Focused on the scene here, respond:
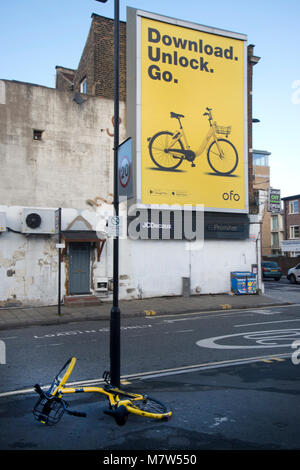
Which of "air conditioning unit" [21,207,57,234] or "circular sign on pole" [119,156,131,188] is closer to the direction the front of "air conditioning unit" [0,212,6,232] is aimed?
the circular sign on pole

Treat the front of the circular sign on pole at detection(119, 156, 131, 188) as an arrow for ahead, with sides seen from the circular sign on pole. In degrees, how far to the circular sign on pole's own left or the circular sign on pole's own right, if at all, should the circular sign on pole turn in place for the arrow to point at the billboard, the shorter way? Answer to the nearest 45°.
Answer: approximately 135° to the circular sign on pole's own right

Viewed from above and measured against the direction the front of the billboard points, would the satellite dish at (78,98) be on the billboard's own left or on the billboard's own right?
on the billboard's own right

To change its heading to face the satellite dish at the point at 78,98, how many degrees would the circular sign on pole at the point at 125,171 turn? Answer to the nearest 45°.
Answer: approximately 135° to its right

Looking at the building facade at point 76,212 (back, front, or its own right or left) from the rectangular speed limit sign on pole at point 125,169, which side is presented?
front

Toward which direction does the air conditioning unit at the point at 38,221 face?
toward the camera

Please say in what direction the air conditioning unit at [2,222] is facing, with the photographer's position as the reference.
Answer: facing the viewer

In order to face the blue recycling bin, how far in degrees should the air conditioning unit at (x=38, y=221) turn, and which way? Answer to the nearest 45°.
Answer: approximately 90° to its left

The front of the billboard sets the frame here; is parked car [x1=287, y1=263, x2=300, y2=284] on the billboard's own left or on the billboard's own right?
on the billboard's own left

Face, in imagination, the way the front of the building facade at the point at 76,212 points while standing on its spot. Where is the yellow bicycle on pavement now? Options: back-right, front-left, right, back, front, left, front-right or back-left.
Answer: front

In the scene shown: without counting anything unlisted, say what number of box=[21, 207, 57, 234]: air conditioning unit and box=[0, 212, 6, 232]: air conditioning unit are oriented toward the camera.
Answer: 2

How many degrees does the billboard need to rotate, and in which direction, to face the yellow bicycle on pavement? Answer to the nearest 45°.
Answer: approximately 45° to its right
